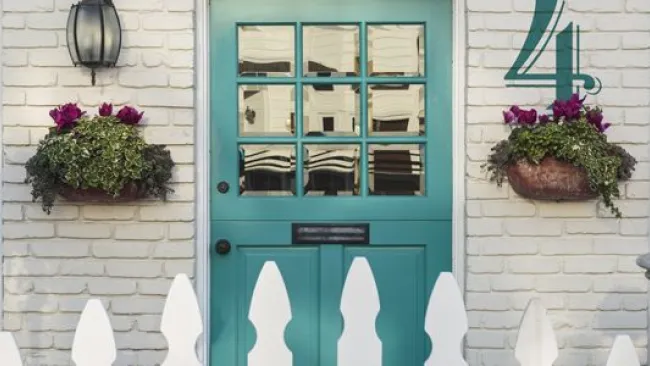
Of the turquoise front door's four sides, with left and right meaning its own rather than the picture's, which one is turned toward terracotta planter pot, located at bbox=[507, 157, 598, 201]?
left

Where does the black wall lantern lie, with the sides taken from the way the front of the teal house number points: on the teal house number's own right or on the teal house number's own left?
on the teal house number's own right

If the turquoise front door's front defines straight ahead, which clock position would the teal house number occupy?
The teal house number is roughly at 9 o'clock from the turquoise front door.

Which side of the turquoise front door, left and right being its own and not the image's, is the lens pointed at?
front

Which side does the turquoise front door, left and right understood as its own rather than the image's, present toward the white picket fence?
front

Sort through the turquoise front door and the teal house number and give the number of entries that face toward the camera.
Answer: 2

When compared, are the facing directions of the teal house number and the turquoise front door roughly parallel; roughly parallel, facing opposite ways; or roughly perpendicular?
roughly parallel

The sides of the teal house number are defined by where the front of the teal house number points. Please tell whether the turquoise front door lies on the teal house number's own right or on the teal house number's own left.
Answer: on the teal house number's own right

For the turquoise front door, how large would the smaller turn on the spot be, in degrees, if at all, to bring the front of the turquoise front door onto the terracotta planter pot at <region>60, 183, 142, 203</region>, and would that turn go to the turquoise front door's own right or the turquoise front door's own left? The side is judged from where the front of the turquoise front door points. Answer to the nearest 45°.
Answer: approximately 90° to the turquoise front door's own right
